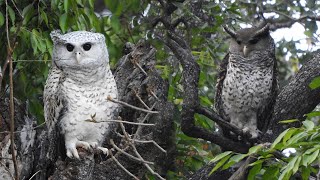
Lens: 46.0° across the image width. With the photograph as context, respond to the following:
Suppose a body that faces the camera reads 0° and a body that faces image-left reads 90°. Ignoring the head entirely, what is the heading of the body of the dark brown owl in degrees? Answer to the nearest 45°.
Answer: approximately 0°

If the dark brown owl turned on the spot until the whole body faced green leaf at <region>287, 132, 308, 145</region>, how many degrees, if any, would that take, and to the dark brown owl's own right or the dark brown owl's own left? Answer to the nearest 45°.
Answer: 0° — it already faces it

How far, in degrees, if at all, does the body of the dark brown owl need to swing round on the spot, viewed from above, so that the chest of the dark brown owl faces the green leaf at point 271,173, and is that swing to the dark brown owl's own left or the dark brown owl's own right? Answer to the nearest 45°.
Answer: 0° — it already faces it

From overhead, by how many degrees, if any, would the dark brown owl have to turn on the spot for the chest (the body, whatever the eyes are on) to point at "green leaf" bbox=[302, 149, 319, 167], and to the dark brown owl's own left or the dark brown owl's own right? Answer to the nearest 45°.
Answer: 0° — it already faces it

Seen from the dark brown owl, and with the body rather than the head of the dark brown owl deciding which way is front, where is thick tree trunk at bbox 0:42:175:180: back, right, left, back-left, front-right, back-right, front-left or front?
front-right
